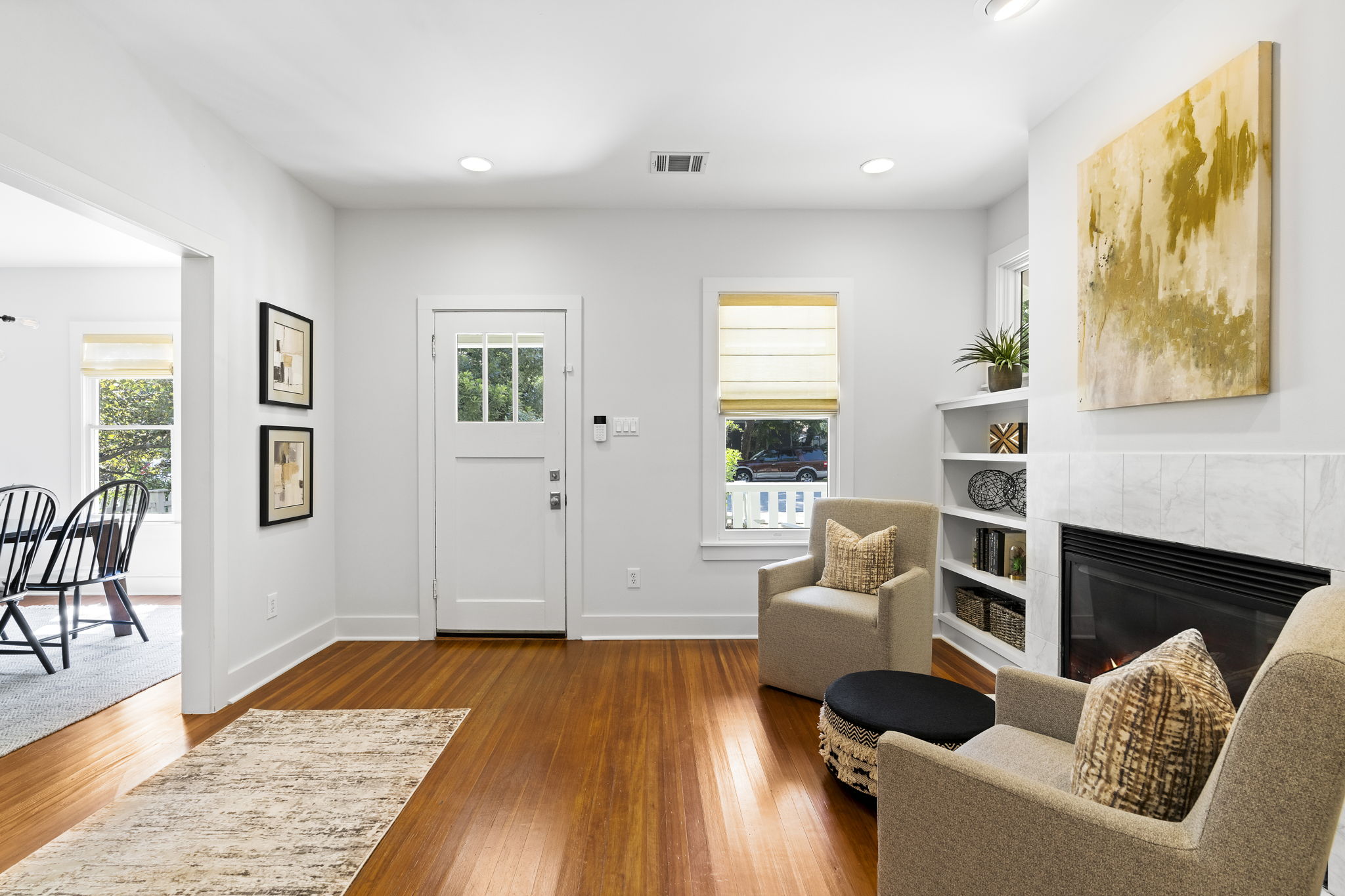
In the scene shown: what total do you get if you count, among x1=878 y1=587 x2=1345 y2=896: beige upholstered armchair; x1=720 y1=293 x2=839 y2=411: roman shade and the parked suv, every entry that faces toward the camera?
1

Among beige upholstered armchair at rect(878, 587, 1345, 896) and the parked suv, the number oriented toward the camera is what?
0

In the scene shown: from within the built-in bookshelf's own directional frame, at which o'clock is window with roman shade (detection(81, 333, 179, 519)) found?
The window with roman shade is roughly at 1 o'clock from the built-in bookshelf.

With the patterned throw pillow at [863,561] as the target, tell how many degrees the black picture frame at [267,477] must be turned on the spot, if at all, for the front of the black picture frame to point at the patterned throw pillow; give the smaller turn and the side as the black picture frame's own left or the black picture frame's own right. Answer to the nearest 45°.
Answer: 0° — it already faces it

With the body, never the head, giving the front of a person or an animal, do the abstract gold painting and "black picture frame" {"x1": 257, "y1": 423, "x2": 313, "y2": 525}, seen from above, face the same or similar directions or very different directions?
very different directions

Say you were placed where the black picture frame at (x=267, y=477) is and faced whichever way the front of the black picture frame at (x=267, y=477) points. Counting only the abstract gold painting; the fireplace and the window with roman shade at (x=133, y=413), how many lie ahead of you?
2

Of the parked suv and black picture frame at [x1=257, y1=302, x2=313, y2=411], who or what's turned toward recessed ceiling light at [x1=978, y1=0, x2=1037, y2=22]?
the black picture frame

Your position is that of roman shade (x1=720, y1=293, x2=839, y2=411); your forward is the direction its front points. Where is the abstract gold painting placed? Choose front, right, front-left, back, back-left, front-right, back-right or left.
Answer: front-left

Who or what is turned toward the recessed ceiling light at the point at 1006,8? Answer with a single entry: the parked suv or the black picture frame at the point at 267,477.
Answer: the black picture frame

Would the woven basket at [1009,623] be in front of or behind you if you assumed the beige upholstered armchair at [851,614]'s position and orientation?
behind

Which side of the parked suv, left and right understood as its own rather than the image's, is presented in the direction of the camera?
left

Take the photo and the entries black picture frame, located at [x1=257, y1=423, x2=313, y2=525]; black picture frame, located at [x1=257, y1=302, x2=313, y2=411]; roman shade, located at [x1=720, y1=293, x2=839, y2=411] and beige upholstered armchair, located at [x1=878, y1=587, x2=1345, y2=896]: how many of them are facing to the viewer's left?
1

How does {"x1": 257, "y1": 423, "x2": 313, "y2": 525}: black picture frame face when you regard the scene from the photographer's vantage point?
facing the viewer and to the right of the viewer

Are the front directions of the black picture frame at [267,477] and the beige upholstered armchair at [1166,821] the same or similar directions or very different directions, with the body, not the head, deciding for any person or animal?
very different directions

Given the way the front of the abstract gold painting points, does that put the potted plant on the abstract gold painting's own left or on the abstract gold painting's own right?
on the abstract gold painting's own right

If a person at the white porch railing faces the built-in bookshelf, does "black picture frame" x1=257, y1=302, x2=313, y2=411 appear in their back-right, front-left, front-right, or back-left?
front-right

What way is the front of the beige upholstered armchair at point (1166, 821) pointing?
to the viewer's left

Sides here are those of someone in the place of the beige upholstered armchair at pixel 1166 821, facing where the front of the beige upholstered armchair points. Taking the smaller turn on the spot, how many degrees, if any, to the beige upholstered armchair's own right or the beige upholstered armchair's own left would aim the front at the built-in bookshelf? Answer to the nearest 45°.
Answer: approximately 90° to the beige upholstered armchair's own right
